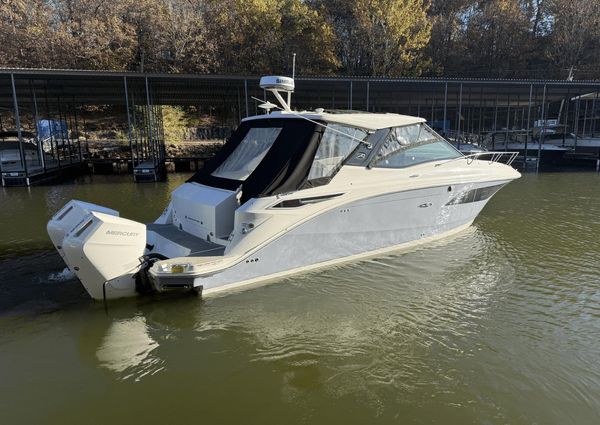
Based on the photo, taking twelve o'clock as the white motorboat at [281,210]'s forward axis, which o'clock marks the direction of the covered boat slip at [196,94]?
The covered boat slip is roughly at 10 o'clock from the white motorboat.

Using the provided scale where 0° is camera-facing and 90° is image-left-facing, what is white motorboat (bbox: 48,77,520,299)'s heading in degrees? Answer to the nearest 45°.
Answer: approximately 225°
